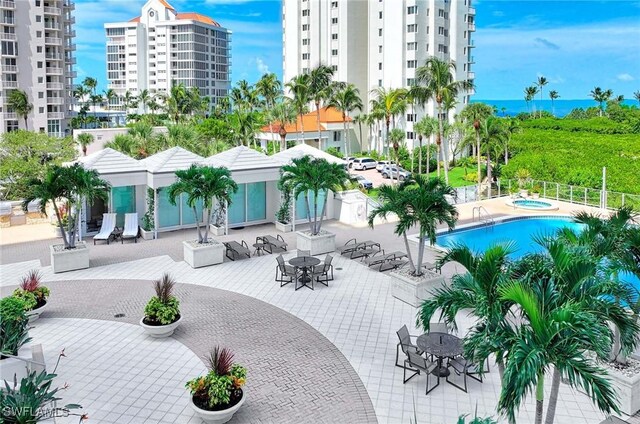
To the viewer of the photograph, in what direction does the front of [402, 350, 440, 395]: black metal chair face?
facing away from the viewer and to the right of the viewer

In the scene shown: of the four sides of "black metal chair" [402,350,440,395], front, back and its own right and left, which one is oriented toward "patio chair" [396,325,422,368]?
left

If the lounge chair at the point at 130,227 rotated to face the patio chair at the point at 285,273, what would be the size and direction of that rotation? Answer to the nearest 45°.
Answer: approximately 45° to its left

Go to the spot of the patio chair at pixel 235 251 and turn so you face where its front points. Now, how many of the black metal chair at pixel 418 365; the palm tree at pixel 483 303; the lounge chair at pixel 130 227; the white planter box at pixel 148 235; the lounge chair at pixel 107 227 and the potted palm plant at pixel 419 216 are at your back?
3

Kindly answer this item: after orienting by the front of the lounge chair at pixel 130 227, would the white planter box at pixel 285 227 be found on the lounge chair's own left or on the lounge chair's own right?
on the lounge chair's own left

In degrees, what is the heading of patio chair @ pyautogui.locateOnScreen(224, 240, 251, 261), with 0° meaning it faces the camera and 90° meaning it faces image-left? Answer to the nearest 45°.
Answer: approximately 315°

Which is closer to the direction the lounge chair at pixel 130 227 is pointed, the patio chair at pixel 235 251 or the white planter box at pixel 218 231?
the patio chair

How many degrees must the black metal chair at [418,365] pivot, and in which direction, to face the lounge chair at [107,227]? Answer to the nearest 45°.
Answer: approximately 90° to its left

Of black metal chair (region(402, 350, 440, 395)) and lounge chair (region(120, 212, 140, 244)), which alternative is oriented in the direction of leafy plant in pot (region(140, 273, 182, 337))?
the lounge chair
